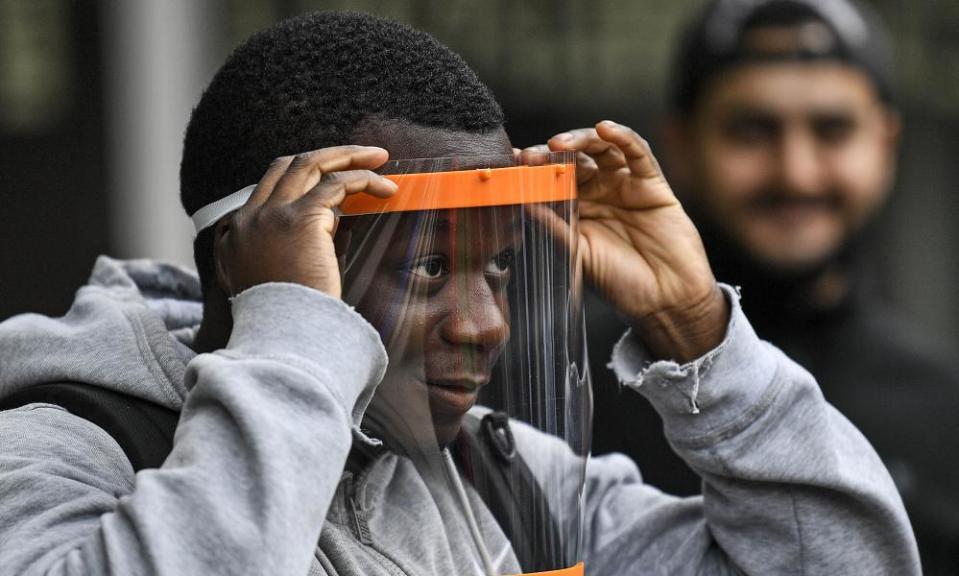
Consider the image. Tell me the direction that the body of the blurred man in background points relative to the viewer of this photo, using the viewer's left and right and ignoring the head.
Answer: facing the viewer

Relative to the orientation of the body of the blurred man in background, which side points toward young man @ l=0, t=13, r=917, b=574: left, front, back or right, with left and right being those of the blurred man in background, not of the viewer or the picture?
front

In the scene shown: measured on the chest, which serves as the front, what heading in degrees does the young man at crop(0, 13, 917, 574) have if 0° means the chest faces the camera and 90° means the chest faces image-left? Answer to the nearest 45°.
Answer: approximately 315°

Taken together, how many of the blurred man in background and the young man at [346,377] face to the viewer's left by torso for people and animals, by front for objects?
0
